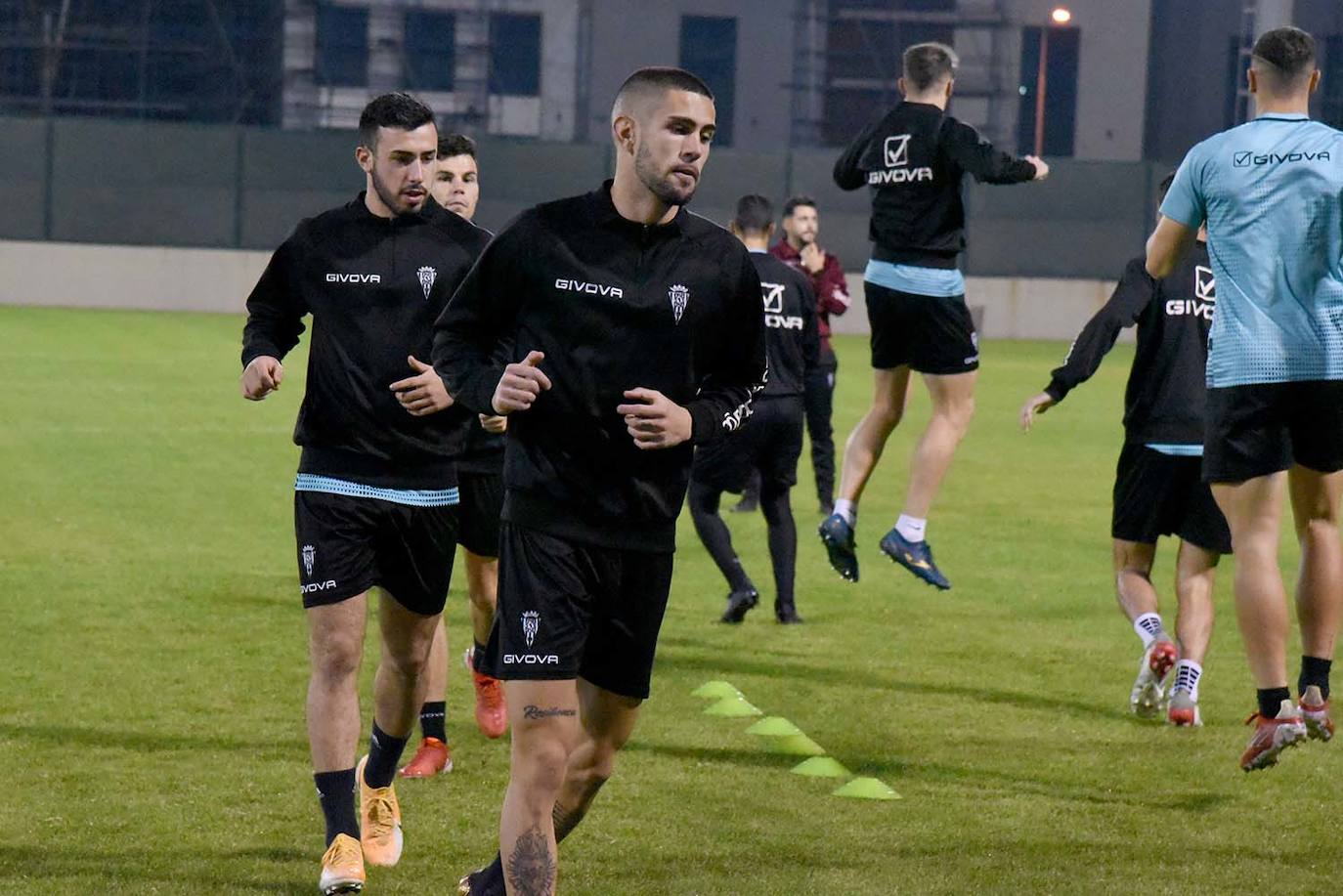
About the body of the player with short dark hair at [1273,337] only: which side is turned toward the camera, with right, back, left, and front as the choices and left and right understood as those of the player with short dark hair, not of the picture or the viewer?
back

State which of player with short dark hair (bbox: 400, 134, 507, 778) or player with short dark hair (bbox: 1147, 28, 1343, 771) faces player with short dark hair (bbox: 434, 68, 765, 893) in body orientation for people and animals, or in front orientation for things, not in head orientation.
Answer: player with short dark hair (bbox: 400, 134, 507, 778)

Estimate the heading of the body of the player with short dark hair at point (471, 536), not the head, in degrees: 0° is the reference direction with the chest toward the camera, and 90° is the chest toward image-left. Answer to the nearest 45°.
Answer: approximately 0°

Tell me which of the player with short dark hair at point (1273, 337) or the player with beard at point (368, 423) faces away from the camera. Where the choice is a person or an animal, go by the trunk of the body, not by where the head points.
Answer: the player with short dark hair

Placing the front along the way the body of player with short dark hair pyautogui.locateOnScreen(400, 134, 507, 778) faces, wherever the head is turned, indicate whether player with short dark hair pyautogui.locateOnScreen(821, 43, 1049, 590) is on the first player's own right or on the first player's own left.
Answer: on the first player's own left

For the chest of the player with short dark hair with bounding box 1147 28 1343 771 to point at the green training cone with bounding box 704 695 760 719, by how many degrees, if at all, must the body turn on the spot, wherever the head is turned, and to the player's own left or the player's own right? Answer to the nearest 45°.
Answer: approximately 45° to the player's own left

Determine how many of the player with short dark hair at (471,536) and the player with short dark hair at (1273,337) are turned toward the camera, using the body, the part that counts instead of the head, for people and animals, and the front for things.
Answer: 1

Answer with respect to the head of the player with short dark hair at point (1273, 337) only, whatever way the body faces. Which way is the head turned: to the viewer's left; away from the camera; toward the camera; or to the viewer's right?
away from the camera

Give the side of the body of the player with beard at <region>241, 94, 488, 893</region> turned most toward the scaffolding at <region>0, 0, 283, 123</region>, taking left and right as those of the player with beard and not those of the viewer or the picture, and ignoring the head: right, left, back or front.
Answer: back

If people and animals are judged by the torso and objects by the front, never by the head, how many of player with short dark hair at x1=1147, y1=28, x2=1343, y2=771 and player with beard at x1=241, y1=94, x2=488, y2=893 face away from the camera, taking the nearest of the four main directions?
1

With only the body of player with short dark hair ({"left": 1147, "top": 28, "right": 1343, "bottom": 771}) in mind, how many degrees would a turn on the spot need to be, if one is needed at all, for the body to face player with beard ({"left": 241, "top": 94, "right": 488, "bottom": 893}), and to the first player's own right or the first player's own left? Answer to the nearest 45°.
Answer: approximately 135° to the first player's own left
